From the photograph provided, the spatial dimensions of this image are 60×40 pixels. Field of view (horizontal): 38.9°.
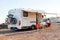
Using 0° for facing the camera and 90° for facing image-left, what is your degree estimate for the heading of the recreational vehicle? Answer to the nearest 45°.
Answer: approximately 225°
